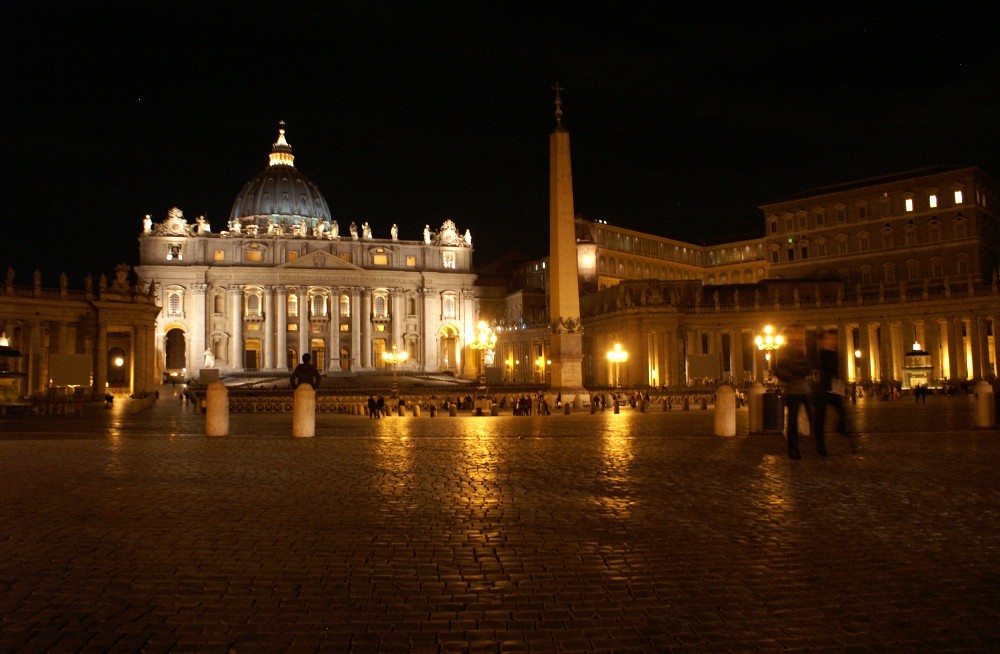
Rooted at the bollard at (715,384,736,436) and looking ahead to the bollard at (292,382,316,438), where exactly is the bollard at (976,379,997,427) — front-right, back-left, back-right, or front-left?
back-right

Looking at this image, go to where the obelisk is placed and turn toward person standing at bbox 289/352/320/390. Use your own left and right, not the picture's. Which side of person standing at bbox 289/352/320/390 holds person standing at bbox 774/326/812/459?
left
